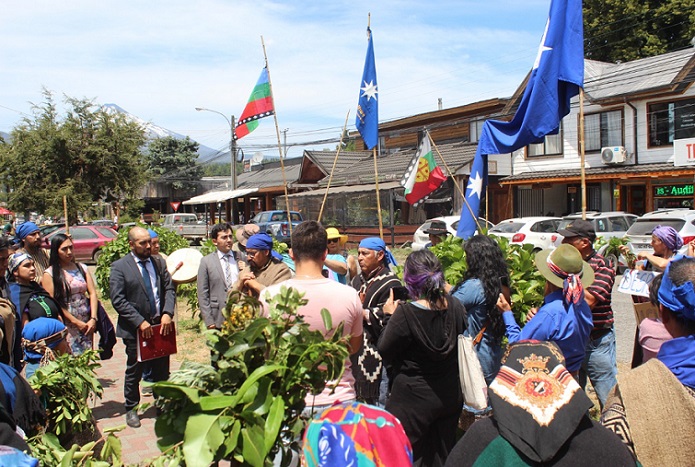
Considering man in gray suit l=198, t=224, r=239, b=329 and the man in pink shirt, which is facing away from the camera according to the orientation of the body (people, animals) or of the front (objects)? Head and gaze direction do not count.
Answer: the man in pink shirt

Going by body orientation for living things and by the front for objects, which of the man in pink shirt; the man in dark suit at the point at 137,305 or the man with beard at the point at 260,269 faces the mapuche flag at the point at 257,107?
the man in pink shirt

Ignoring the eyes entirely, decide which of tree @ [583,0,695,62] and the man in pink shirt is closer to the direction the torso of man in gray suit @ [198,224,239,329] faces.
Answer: the man in pink shirt

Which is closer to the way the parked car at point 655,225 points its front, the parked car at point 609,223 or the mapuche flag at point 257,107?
the parked car

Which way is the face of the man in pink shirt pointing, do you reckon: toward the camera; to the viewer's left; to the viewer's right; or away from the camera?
away from the camera

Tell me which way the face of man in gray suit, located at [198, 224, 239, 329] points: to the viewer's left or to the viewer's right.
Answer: to the viewer's right

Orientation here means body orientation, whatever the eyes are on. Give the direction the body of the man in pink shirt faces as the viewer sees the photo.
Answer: away from the camera

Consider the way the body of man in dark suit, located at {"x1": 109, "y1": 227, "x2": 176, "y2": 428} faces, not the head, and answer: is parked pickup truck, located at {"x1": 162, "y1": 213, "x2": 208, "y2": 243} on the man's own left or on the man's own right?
on the man's own left
